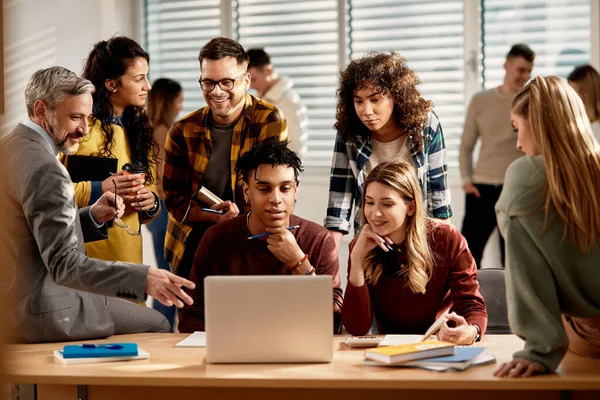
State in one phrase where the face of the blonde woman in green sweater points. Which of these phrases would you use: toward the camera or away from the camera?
away from the camera

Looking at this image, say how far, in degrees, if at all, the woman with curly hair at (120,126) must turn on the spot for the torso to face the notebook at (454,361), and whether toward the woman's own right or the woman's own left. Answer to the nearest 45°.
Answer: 0° — they already face it

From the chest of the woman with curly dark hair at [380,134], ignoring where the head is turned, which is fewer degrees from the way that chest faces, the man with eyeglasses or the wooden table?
the wooden table

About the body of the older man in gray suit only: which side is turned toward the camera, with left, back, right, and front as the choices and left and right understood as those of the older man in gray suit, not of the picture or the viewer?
right

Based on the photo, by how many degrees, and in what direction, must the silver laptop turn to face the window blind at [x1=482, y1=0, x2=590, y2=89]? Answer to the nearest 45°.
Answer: approximately 45° to its right

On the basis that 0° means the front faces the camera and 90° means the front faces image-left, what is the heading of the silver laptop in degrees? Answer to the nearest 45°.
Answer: approximately 180°

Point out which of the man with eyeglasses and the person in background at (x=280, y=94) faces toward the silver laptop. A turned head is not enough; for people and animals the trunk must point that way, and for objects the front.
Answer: the man with eyeglasses

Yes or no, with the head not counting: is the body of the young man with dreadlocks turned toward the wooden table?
yes

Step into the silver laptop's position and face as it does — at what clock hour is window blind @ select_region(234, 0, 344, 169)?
The window blind is roughly at 12 o'clock from the silver laptop.

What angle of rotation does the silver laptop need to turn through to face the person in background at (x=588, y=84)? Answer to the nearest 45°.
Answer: approximately 45° to its right

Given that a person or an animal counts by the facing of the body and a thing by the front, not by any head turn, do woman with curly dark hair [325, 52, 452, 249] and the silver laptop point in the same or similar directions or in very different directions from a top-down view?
very different directions
